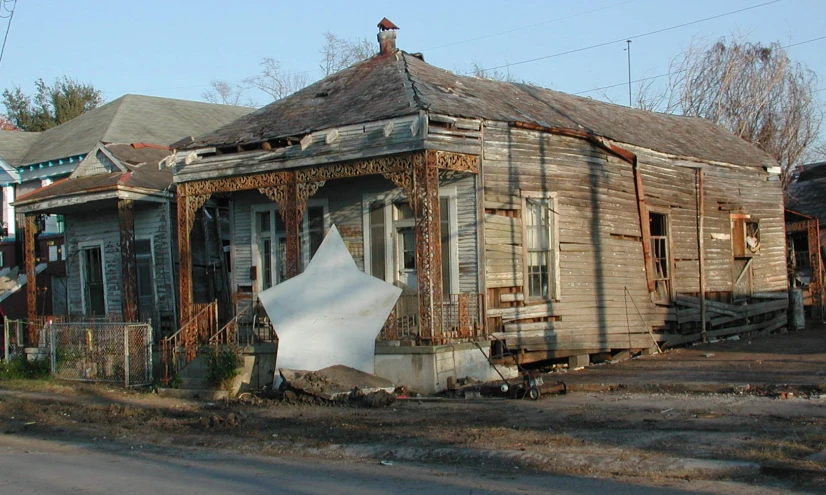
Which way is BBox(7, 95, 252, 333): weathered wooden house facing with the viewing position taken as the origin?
facing the viewer and to the left of the viewer

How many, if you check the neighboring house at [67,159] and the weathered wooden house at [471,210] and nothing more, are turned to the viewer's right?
0

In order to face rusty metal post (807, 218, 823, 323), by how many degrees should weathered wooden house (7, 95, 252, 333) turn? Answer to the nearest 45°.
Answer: approximately 135° to its left

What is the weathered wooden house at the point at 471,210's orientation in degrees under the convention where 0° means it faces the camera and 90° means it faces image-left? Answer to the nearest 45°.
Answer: approximately 45°

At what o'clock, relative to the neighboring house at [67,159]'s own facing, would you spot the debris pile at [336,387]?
The debris pile is roughly at 10 o'clock from the neighboring house.

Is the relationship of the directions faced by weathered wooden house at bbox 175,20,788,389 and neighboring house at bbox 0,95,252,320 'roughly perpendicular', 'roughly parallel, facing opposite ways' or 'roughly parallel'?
roughly parallel

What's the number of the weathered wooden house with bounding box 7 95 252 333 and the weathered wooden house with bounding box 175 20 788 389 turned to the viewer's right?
0

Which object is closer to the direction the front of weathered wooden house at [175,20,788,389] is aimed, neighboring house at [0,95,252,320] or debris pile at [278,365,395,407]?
the debris pile

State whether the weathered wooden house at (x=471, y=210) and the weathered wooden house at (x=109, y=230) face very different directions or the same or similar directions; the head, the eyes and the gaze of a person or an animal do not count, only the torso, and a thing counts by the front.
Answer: same or similar directions

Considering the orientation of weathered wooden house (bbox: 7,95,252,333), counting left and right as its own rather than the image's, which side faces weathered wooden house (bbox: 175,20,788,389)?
left
